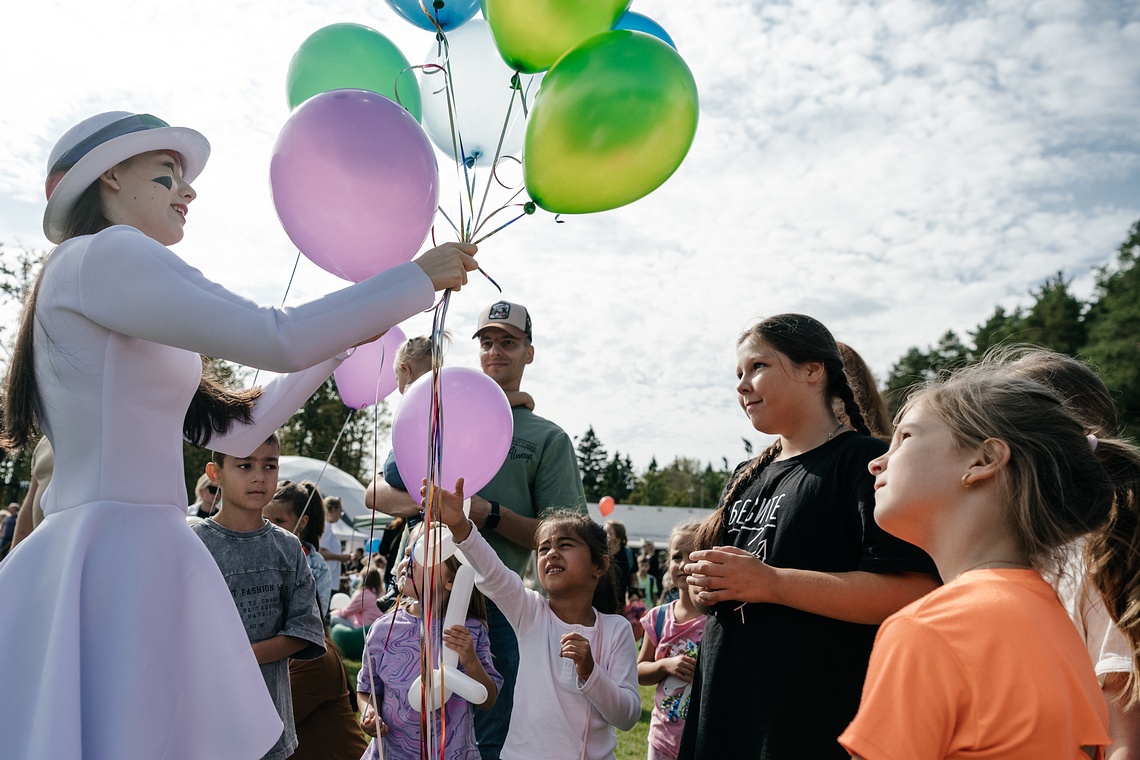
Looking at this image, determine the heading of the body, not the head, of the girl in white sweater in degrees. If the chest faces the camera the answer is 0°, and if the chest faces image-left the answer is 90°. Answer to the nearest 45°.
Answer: approximately 45°

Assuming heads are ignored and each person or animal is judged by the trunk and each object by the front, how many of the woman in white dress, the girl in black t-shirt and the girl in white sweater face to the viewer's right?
1

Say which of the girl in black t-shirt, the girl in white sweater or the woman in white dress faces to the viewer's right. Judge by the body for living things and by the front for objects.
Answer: the woman in white dress

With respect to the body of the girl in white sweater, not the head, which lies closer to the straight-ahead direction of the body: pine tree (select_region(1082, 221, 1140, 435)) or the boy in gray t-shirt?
the boy in gray t-shirt

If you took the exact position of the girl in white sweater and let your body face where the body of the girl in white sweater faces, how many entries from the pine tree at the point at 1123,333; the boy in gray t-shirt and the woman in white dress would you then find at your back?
1

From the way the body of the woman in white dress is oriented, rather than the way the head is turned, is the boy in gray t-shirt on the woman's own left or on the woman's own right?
on the woman's own left

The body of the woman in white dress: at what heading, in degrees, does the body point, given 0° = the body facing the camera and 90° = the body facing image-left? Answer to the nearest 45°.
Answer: approximately 270°

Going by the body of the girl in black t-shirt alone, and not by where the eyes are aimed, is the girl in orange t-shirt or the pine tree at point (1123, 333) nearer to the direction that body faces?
the girl in orange t-shirt

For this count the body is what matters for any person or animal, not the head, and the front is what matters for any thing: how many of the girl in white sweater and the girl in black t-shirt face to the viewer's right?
0

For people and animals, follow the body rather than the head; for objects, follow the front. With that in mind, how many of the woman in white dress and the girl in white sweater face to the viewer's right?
1

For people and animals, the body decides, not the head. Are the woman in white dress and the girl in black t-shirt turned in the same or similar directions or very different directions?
very different directions

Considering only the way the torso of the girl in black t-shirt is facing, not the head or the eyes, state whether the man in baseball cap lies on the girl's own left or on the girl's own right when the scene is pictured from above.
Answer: on the girl's own right

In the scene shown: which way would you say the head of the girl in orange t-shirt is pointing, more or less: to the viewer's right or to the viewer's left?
to the viewer's left

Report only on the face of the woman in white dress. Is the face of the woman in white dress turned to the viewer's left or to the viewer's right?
to the viewer's right

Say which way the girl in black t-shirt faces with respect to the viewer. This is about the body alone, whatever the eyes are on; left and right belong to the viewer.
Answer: facing the viewer and to the left of the viewer
